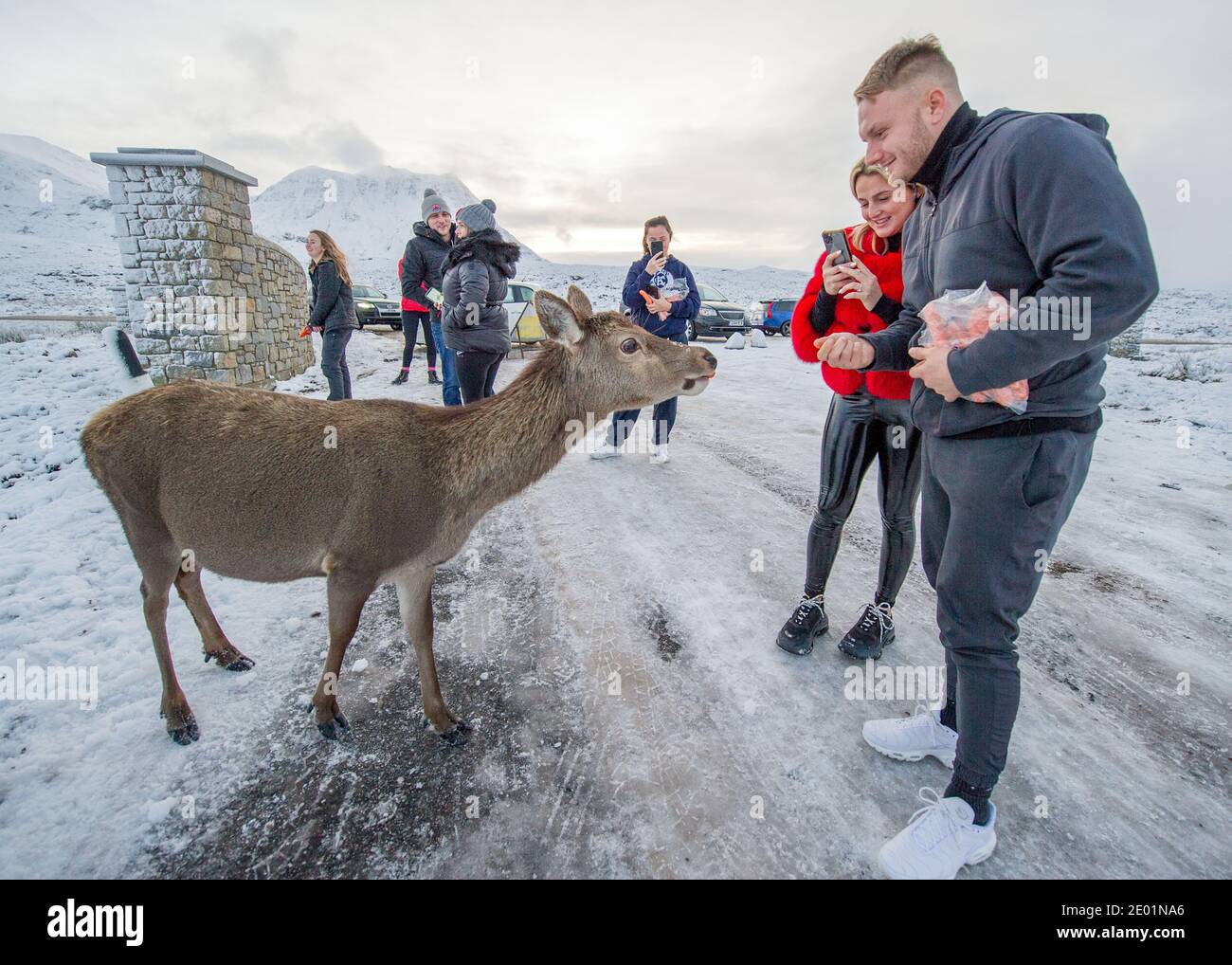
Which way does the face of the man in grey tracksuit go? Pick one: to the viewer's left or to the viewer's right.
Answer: to the viewer's left

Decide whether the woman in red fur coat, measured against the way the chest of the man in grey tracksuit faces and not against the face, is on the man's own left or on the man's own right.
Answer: on the man's own right

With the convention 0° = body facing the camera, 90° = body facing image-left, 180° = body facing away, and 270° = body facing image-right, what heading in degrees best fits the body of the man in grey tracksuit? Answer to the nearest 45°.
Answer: approximately 90°

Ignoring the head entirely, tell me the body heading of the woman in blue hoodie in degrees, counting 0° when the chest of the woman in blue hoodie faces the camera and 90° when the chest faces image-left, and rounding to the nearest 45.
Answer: approximately 0°

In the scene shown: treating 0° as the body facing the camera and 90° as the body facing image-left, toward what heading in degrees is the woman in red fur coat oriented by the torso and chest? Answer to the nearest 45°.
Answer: approximately 45°

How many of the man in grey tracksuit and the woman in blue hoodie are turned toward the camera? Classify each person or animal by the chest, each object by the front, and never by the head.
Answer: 1

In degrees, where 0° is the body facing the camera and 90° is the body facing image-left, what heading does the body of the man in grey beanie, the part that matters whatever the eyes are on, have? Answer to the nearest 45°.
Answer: approximately 315°
